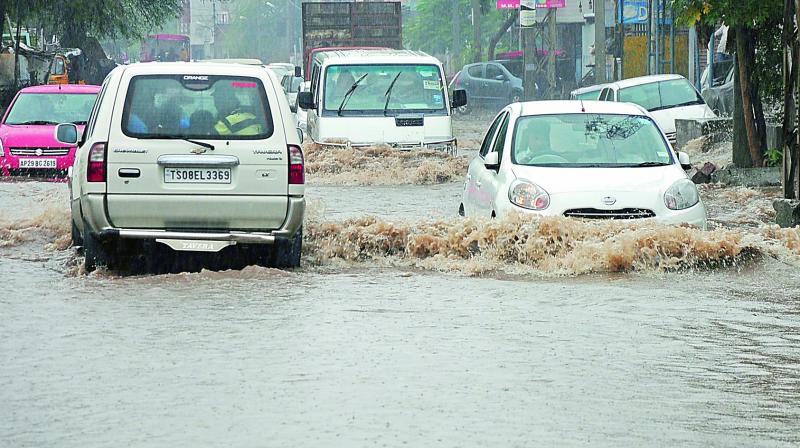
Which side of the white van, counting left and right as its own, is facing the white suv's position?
front

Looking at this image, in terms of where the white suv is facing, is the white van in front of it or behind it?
in front

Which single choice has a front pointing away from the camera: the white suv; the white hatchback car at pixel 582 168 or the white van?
the white suv

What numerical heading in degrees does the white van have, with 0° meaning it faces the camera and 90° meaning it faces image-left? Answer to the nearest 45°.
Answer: approximately 0°

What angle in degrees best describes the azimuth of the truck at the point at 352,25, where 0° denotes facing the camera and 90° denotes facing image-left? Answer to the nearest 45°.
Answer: approximately 0°

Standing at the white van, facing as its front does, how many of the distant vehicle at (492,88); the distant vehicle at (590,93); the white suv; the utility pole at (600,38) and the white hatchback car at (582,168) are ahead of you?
2

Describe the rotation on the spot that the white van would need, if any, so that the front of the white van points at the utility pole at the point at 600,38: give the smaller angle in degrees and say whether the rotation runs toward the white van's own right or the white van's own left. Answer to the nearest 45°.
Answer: approximately 180°

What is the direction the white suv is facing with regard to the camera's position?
facing away from the viewer

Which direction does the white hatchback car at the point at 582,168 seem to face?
toward the camera
